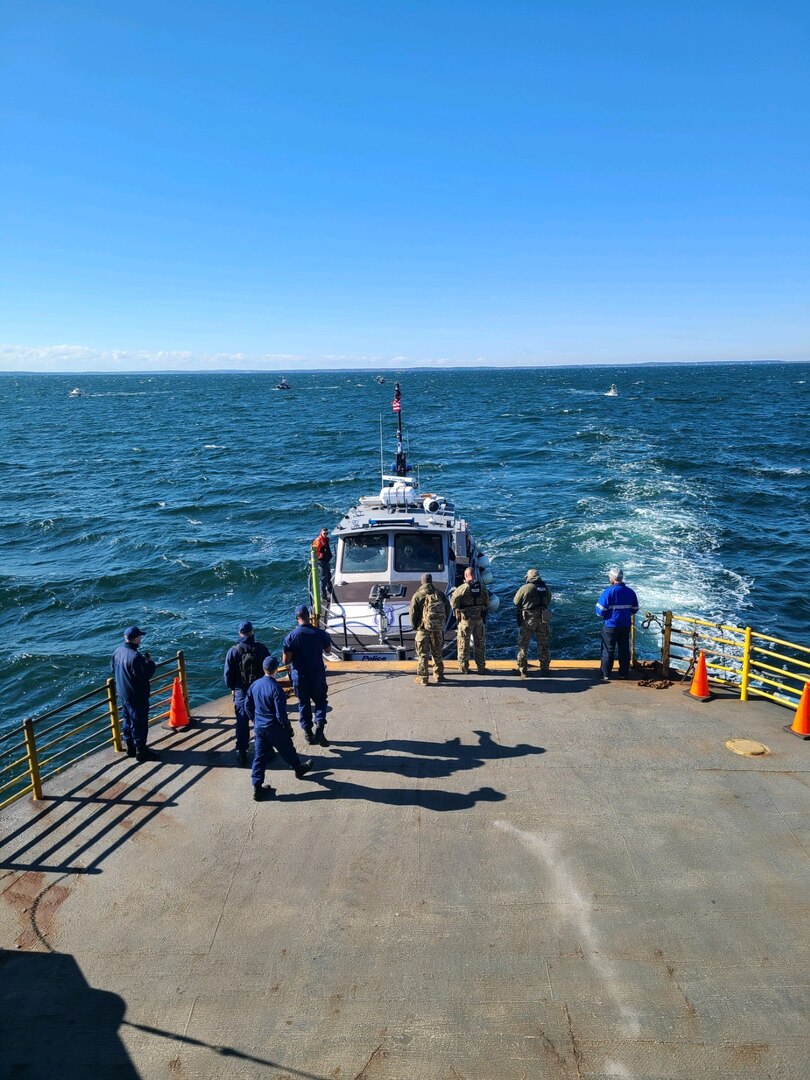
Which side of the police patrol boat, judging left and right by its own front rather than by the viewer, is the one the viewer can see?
front

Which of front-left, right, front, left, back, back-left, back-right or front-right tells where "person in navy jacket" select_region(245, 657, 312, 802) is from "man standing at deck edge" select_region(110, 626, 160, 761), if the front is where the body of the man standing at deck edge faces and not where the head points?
right

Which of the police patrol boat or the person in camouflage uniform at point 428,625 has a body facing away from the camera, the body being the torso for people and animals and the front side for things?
the person in camouflage uniform

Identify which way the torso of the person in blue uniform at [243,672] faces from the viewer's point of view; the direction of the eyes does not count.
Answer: away from the camera

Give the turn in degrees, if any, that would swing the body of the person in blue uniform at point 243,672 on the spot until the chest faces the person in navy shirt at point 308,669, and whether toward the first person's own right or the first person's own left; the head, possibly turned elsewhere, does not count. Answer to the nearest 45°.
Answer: approximately 90° to the first person's own right

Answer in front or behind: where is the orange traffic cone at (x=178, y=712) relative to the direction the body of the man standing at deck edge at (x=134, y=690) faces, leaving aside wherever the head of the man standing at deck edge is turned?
in front

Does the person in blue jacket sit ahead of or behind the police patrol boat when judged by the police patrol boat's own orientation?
ahead

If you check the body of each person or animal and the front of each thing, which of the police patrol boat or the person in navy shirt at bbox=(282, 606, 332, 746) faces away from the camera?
the person in navy shirt

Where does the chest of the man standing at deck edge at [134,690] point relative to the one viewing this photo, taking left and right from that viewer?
facing away from the viewer and to the right of the viewer

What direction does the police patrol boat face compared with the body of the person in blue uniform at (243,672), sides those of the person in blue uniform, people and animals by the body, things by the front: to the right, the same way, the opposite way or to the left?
the opposite way

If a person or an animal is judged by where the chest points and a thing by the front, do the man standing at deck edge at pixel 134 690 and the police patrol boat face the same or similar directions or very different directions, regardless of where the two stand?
very different directions

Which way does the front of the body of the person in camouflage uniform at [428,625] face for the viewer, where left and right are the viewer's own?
facing away from the viewer

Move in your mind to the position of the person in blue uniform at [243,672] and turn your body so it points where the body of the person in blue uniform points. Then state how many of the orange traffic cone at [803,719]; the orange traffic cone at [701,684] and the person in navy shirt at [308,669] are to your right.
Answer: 3

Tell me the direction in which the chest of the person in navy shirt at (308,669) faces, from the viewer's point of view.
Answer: away from the camera

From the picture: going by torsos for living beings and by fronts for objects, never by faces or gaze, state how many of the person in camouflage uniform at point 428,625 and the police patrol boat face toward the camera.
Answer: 1
